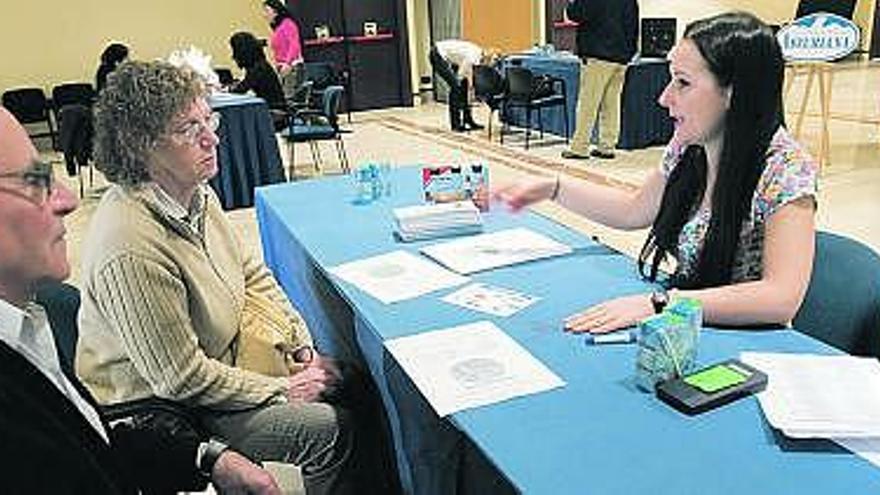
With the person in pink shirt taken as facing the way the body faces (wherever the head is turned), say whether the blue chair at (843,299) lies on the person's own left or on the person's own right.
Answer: on the person's own left

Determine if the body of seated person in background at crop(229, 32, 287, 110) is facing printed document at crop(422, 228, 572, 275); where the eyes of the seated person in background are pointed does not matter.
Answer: no

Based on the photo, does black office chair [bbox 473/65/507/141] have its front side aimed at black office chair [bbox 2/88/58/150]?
no

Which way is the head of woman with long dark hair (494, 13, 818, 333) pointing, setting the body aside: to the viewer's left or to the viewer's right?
to the viewer's left

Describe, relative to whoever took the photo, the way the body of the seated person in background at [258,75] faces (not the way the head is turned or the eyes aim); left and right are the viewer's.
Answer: facing to the left of the viewer

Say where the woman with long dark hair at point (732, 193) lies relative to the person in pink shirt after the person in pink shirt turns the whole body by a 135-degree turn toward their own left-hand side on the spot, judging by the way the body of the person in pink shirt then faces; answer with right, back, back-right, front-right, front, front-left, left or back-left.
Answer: front-right

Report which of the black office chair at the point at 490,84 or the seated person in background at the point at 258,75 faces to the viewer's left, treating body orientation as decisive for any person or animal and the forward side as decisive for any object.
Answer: the seated person in background

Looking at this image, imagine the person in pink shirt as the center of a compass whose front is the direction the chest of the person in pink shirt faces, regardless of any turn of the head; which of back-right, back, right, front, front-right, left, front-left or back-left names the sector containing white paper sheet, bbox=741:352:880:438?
left

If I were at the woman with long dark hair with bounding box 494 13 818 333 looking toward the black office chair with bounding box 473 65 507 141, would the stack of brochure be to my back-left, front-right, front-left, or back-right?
front-left

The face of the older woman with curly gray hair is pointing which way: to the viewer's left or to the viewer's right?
to the viewer's right

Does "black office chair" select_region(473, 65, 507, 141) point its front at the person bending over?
no

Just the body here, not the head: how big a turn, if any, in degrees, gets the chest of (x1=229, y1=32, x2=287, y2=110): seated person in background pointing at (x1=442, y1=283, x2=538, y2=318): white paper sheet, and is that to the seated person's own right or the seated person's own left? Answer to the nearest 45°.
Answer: approximately 90° to the seated person's own left
